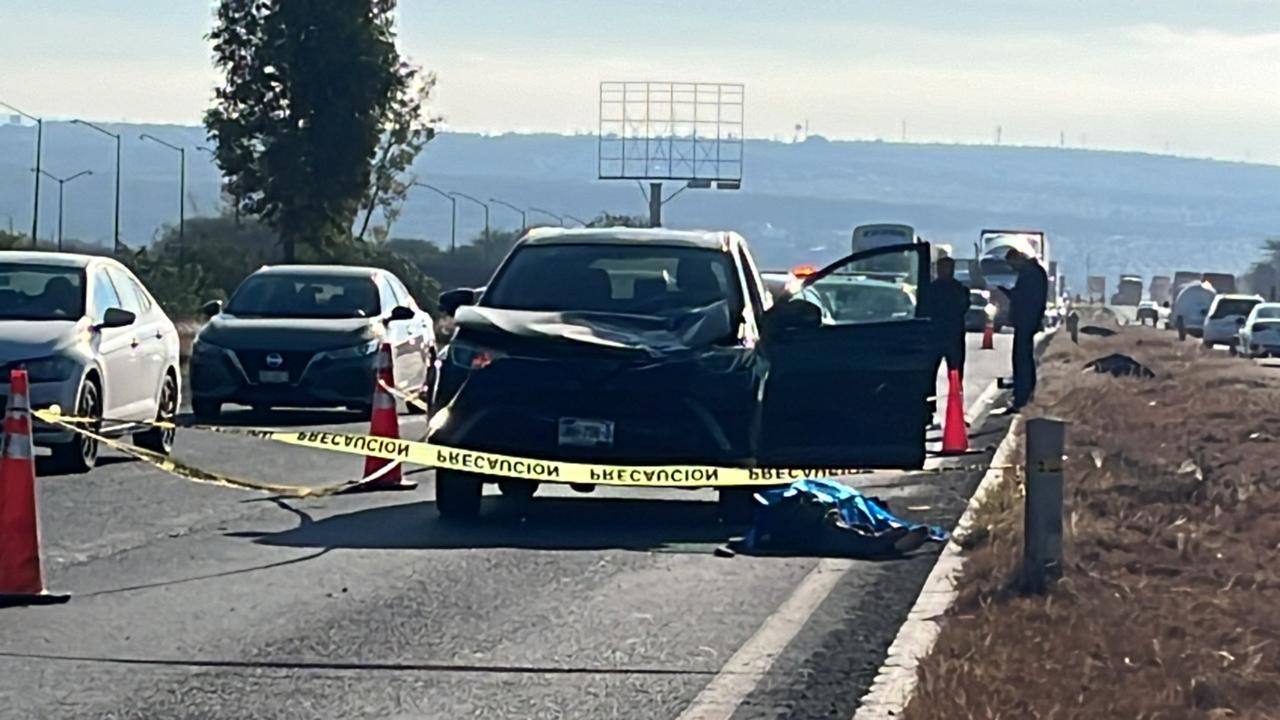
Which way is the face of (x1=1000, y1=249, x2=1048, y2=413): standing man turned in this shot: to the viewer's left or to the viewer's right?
to the viewer's left

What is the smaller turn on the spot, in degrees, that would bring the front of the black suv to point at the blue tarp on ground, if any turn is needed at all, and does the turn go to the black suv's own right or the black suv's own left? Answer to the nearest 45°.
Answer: approximately 45° to the black suv's own left

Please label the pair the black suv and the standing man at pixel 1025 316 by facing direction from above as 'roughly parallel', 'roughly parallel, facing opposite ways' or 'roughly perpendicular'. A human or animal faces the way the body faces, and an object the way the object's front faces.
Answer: roughly perpendicular

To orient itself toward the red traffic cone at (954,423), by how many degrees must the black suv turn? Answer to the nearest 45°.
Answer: approximately 135° to its left

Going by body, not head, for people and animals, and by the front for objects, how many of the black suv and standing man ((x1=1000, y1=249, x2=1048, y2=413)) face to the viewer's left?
1

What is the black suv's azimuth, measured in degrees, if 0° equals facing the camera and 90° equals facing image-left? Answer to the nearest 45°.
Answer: approximately 0°

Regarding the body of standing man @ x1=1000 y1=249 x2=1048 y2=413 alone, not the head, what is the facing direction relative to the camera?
to the viewer's left

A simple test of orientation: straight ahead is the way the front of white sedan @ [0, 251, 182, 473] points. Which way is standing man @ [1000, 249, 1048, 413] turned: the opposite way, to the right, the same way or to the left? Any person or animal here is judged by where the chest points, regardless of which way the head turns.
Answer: to the right

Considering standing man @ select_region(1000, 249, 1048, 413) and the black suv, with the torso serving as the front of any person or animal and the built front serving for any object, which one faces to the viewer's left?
the standing man
